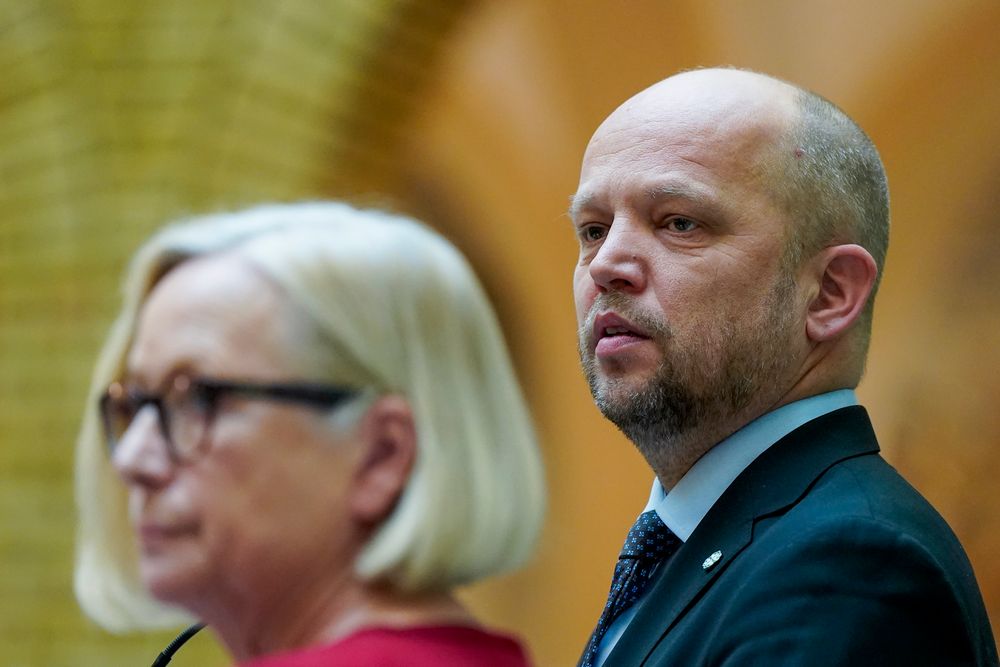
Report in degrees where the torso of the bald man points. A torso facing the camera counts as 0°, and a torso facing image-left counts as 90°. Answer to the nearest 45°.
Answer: approximately 45°

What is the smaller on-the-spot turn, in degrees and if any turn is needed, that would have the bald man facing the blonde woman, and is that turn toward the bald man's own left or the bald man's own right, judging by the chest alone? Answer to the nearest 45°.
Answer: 0° — they already face them
